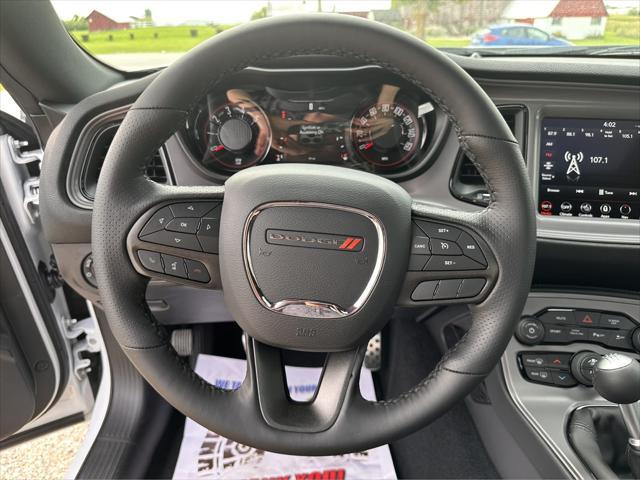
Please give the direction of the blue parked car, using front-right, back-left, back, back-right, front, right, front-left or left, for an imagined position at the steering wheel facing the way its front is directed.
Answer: back-left

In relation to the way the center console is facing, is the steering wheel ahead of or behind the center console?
ahead

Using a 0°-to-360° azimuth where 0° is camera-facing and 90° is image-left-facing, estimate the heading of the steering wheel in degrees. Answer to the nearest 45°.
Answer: approximately 0°

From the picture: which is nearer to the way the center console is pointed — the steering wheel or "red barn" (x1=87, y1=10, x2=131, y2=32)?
the steering wheel

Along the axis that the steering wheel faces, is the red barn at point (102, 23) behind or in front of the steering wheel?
behind

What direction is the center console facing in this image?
toward the camera

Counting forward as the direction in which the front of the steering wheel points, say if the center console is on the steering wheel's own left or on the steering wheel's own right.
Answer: on the steering wheel's own left

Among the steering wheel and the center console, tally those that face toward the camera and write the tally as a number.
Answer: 2

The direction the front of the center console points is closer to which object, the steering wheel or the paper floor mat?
the steering wheel
